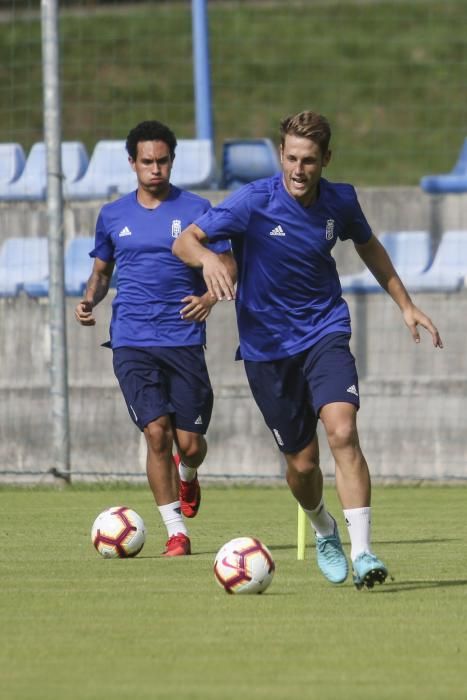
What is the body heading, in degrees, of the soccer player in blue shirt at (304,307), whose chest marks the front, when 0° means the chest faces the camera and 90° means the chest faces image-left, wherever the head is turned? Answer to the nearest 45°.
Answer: approximately 0°

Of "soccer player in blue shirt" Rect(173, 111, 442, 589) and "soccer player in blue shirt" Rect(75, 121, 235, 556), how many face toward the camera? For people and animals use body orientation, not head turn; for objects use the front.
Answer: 2
